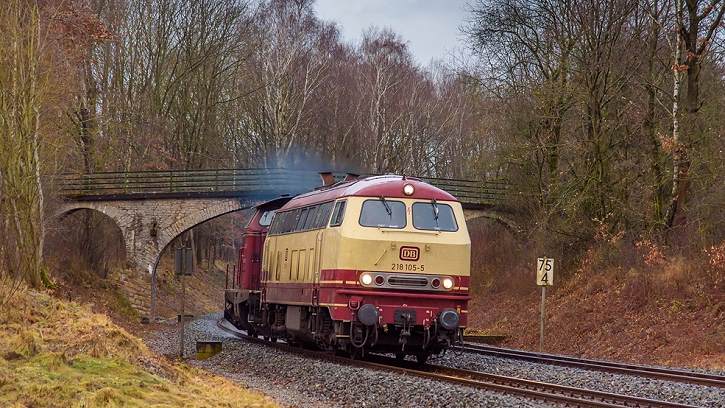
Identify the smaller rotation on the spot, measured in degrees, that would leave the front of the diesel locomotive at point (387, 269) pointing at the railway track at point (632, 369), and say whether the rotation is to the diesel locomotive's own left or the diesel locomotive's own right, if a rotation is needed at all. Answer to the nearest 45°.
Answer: approximately 45° to the diesel locomotive's own left

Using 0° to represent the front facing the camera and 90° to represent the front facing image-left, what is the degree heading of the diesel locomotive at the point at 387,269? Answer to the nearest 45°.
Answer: approximately 315°

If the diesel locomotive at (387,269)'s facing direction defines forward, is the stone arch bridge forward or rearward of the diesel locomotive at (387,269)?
rearward
